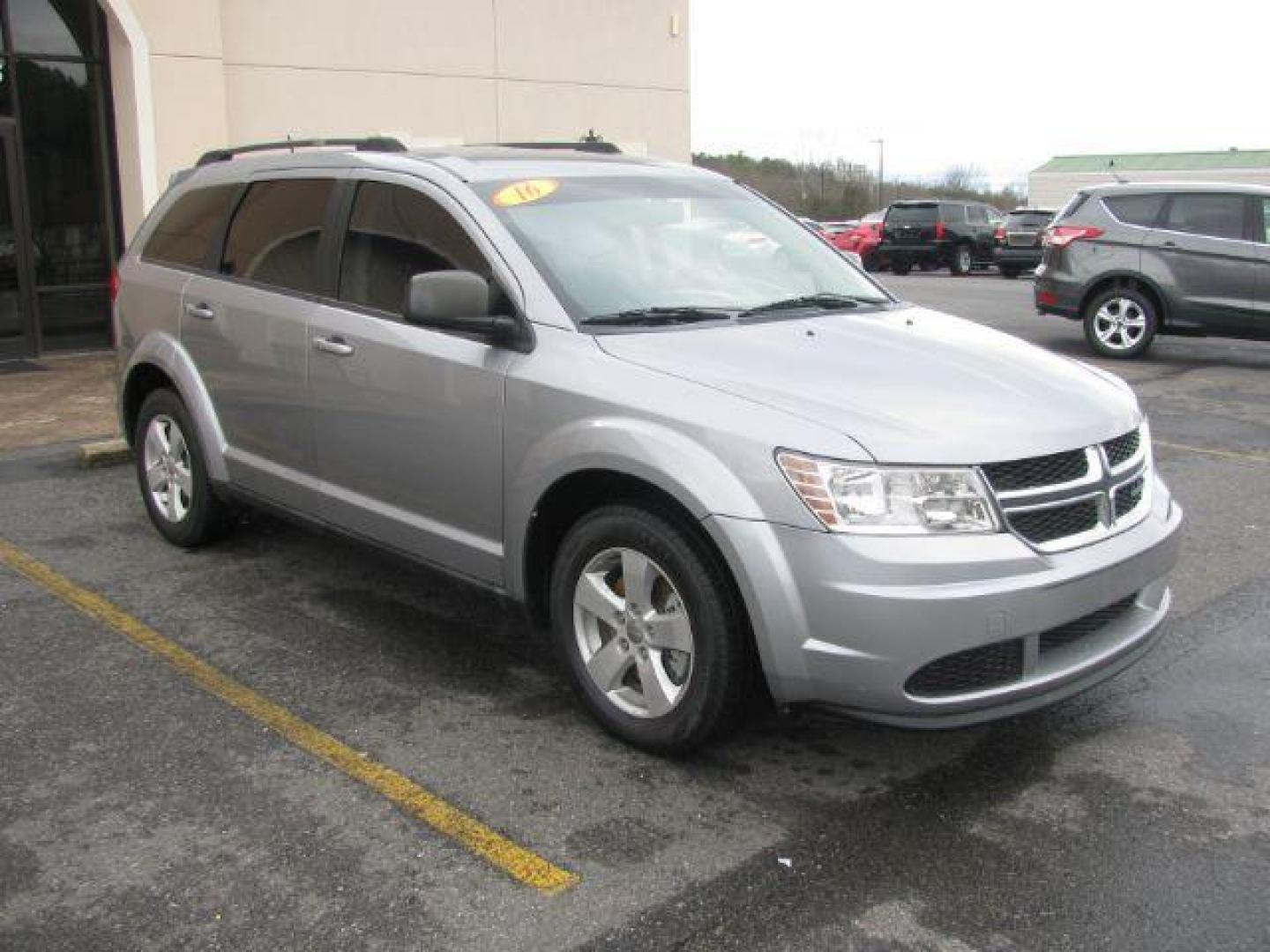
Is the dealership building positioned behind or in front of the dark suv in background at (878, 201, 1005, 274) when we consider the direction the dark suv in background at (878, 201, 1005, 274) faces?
behind

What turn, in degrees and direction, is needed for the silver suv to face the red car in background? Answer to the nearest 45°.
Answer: approximately 135° to its left

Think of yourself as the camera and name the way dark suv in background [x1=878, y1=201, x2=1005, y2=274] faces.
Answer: facing away from the viewer and to the right of the viewer

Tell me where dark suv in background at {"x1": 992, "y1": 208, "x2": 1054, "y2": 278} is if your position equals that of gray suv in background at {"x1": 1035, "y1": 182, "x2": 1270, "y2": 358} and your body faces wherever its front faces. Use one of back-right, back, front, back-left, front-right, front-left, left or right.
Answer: left

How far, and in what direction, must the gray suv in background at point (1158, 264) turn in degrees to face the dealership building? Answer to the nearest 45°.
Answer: approximately 180°

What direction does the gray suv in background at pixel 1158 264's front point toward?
to the viewer's right

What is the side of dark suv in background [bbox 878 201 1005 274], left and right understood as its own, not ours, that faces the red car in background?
left

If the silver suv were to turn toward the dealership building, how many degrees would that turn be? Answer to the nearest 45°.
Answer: approximately 180°

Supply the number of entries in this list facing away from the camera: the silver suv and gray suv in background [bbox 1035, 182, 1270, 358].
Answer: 0

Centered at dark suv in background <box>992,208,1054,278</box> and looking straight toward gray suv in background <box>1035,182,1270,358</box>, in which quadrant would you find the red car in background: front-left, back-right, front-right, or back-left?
back-right
